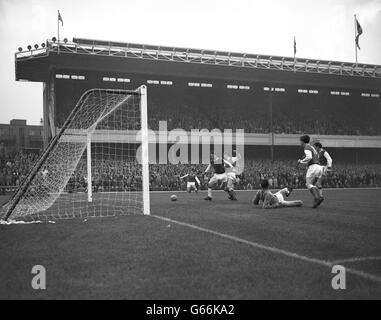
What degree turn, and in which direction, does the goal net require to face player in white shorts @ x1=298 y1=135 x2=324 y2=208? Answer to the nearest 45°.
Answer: approximately 45° to its right

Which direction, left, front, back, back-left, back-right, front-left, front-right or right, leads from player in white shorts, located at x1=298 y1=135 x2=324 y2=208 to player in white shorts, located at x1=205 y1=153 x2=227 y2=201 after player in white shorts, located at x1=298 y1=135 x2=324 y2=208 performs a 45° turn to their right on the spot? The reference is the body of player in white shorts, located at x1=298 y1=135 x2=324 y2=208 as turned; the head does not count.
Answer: front

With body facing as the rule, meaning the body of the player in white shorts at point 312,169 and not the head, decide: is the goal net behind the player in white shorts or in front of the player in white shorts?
in front

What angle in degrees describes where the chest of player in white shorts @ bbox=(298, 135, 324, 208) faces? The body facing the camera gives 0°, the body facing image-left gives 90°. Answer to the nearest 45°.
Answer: approximately 90°

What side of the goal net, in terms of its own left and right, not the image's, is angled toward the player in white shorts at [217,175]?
front

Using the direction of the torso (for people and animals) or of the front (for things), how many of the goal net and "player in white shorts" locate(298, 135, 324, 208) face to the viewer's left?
1

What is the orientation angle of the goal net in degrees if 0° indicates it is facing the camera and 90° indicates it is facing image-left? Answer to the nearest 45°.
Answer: approximately 270°
